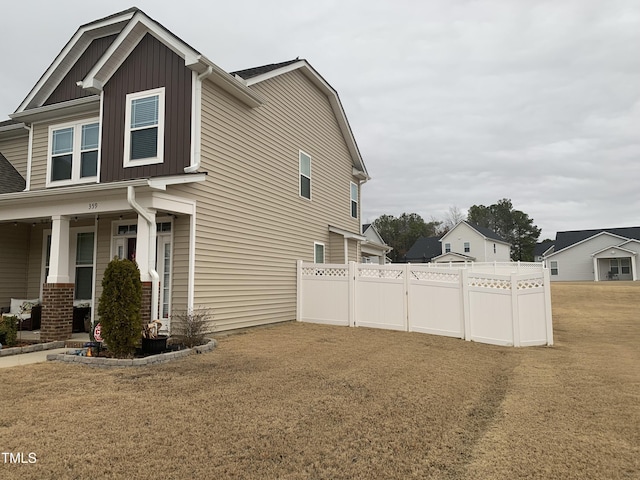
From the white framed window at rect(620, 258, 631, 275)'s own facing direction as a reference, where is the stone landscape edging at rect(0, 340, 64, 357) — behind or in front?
in front

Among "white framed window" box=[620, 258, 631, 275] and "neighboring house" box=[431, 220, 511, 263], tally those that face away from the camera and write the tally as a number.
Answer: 0

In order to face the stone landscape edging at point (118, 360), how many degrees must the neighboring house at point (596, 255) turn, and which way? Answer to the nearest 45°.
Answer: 0° — it already faces it

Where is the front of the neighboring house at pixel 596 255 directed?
toward the camera

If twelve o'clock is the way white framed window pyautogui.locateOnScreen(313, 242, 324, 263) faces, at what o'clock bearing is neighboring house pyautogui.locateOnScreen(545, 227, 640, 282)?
The neighboring house is roughly at 9 o'clock from the white framed window.

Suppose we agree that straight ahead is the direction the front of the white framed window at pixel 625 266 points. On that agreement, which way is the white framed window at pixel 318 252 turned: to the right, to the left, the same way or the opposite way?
to the left

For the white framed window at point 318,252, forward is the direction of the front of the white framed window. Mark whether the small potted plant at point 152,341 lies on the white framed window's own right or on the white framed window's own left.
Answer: on the white framed window's own right

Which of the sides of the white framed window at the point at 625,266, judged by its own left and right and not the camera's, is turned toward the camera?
front

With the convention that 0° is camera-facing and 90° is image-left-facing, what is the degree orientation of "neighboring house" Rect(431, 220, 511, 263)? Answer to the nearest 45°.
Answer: approximately 45°

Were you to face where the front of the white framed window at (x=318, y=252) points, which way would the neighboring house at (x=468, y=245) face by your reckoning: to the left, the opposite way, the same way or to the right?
to the right

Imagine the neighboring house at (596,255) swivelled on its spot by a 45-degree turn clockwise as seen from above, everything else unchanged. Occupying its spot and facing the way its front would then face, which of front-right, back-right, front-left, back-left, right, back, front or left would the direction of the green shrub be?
front-left

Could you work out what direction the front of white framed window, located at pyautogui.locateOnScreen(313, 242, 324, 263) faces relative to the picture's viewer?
facing the viewer and to the right of the viewer

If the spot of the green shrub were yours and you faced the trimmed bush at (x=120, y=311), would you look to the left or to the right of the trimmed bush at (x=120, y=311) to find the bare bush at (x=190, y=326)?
left

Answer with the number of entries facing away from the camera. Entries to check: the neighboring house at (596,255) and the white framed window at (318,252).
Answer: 0
